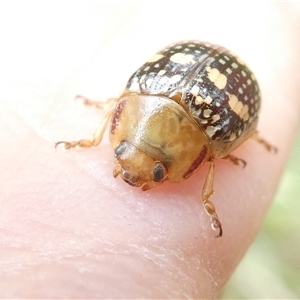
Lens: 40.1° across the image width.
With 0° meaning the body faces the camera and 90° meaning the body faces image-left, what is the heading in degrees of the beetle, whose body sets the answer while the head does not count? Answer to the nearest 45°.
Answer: approximately 45°
